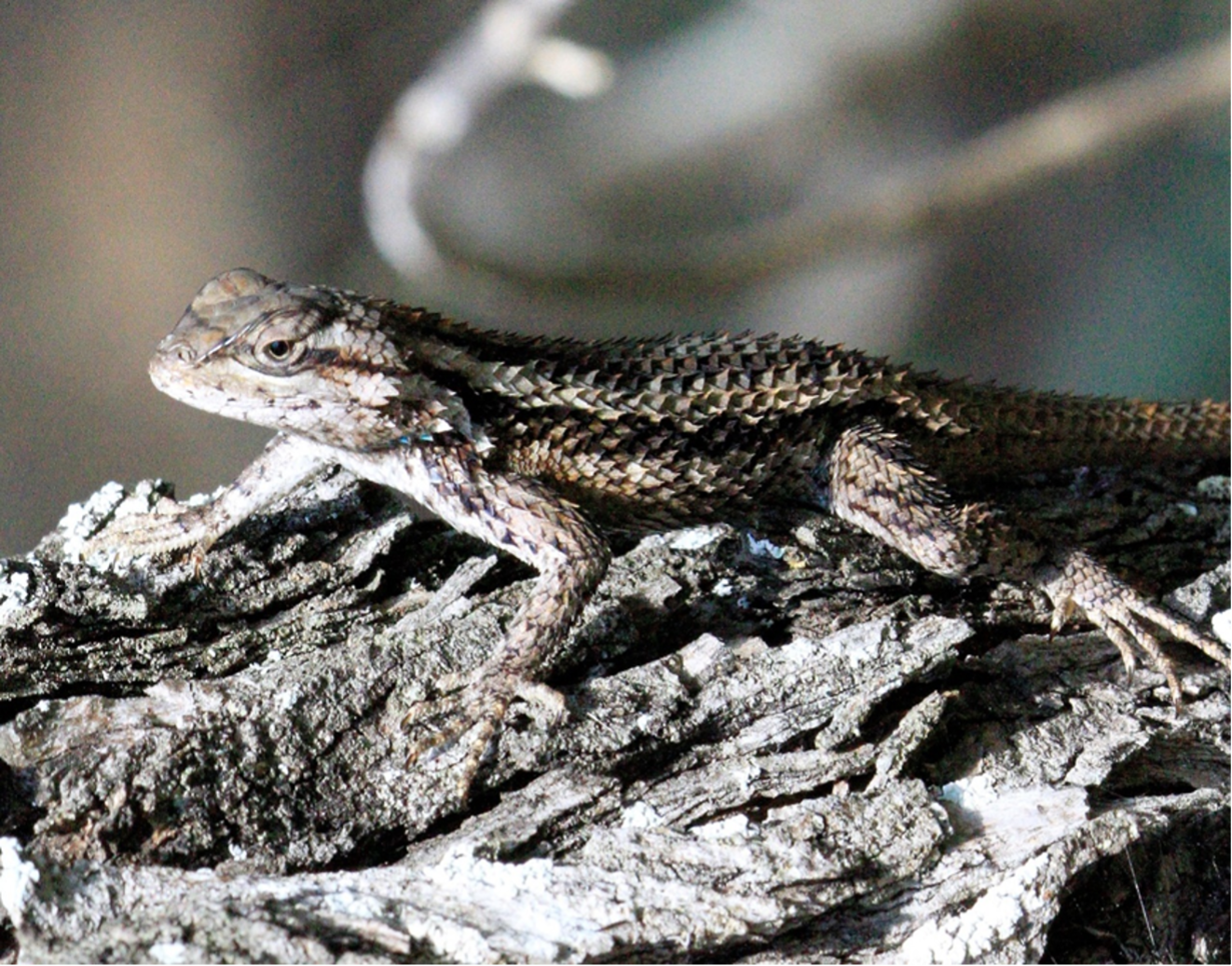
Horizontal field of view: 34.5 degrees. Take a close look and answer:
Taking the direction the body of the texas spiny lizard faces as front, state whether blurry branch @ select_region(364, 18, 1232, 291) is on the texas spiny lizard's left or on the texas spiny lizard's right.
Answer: on the texas spiny lizard's right

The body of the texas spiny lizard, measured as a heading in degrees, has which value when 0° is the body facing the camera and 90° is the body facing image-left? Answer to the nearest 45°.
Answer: approximately 90°
